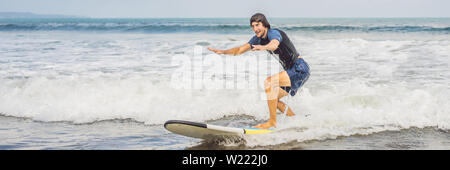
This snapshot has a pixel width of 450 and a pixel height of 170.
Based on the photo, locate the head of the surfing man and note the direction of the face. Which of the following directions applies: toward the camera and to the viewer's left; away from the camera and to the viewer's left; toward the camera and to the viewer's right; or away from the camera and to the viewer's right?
toward the camera and to the viewer's left

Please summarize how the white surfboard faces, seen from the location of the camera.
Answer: facing to the left of the viewer
